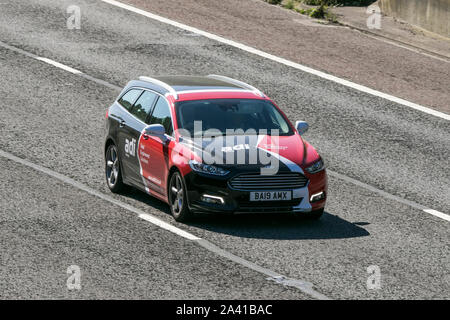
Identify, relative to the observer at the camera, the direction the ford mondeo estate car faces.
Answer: facing the viewer and to the right of the viewer

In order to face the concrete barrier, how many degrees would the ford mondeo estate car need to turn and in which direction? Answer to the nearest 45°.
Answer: approximately 90° to its left
